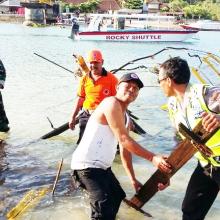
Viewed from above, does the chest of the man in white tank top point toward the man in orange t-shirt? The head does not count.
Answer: no
